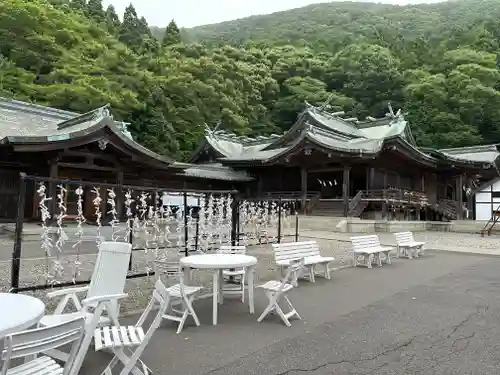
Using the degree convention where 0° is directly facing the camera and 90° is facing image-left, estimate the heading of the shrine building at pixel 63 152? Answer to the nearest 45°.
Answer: approximately 315°

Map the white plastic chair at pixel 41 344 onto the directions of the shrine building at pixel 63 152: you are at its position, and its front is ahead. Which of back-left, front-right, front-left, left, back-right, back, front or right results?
front-right

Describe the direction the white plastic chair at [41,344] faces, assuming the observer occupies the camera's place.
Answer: facing away from the viewer and to the left of the viewer

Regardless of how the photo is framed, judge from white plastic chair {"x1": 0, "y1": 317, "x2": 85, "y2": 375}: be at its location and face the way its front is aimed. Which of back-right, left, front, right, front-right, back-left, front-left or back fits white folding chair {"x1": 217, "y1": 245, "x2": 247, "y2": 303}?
right

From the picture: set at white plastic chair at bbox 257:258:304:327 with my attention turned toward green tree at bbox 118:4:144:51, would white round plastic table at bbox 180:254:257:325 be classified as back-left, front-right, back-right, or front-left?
front-left

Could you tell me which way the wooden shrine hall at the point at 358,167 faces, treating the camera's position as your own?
facing the viewer and to the left of the viewer

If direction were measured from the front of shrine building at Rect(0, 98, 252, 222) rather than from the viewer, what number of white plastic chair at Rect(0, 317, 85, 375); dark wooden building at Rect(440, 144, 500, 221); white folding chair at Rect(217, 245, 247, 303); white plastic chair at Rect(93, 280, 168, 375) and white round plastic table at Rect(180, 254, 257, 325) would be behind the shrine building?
0

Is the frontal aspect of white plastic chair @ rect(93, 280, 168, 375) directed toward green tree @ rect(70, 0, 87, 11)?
no
